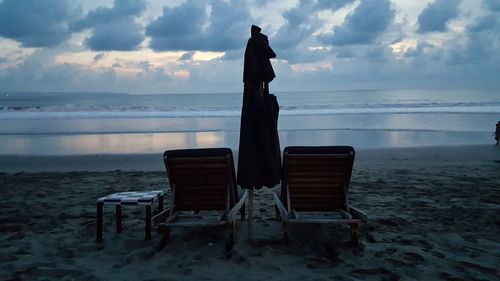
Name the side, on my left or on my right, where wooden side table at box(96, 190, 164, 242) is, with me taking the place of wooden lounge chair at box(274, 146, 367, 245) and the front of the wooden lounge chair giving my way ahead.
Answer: on my left

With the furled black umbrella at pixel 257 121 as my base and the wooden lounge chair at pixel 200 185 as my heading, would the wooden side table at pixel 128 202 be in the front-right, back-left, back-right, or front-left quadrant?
front-left

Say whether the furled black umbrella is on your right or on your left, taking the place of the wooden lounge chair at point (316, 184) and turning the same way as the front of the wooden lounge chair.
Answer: on your left

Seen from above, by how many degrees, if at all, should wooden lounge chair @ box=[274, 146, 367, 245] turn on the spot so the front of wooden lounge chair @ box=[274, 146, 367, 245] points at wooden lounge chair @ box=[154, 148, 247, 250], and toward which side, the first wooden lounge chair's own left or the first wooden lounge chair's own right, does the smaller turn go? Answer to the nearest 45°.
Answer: approximately 90° to the first wooden lounge chair's own left

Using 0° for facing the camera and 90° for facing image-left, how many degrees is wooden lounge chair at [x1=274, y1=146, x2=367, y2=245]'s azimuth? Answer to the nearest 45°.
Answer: approximately 180°
